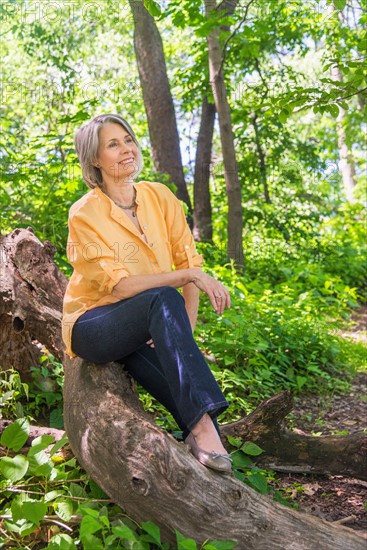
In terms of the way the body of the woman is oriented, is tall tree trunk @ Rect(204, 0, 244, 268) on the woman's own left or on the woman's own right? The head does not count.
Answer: on the woman's own left

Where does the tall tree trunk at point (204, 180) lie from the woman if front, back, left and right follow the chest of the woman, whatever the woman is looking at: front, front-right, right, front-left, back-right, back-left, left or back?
back-left

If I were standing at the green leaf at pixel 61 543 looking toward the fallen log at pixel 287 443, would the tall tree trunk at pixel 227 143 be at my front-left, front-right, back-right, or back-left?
front-left

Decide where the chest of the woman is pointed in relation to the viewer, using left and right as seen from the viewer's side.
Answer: facing the viewer and to the right of the viewer

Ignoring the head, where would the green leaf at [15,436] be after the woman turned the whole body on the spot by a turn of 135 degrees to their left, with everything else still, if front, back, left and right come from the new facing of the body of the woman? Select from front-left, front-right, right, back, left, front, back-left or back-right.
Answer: left

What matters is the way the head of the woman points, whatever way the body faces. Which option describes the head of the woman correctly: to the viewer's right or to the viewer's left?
to the viewer's right

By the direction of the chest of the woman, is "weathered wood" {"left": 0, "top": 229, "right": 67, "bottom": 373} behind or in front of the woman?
behind

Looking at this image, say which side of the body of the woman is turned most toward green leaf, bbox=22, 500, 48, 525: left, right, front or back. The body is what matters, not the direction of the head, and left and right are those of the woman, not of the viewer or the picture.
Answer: right

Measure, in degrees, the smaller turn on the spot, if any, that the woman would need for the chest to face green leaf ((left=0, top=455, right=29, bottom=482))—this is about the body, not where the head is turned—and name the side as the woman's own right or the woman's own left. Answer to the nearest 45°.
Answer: approximately 135° to the woman's own right

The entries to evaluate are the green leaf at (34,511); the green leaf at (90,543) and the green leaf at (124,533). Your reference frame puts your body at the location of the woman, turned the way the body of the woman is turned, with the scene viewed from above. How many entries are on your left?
0

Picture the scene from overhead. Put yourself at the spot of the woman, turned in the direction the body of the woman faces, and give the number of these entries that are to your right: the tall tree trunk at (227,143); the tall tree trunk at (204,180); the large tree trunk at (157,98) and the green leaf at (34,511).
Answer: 1
